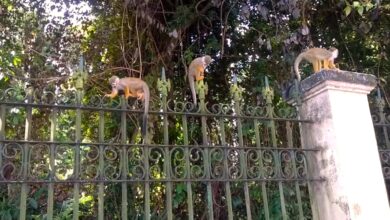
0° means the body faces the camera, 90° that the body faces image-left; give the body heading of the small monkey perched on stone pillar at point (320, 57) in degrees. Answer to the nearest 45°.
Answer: approximately 270°

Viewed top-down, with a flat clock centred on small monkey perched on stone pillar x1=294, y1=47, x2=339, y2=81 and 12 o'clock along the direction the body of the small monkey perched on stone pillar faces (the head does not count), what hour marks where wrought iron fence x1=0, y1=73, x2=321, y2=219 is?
The wrought iron fence is roughly at 5 o'clock from the small monkey perched on stone pillar.
